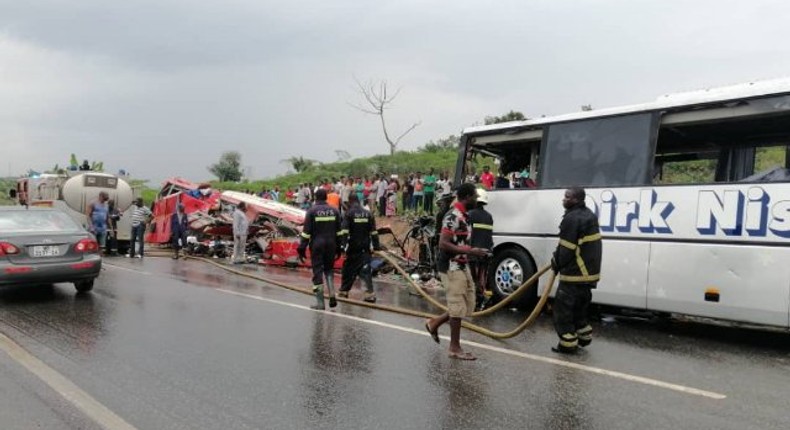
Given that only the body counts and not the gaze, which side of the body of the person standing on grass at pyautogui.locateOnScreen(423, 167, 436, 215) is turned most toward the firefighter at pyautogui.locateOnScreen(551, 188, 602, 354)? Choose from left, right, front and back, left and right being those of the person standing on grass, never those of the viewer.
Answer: front

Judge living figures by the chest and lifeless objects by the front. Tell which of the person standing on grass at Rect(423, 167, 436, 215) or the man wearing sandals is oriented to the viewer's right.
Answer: the man wearing sandals

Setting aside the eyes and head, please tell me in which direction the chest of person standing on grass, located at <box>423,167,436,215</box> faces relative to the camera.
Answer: toward the camera

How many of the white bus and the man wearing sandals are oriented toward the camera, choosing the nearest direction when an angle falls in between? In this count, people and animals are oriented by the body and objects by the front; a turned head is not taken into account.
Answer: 0

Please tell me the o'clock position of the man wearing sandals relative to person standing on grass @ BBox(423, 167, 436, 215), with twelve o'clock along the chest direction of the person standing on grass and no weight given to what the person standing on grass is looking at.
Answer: The man wearing sandals is roughly at 12 o'clock from the person standing on grass.

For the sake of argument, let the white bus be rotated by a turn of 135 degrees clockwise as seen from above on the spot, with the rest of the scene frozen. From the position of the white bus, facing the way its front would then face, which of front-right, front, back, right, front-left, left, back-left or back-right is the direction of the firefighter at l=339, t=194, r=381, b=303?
back

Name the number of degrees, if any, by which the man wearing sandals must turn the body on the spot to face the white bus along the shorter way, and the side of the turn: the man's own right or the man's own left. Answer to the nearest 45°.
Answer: approximately 45° to the man's own left

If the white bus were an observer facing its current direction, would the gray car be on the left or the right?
on its left

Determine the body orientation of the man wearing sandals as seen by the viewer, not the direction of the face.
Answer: to the viewer's right

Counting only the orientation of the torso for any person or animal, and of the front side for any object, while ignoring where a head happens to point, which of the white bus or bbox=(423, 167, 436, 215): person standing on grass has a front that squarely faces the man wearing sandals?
the person standing on grass

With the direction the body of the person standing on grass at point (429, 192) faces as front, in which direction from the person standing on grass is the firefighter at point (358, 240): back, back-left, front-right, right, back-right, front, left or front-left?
front

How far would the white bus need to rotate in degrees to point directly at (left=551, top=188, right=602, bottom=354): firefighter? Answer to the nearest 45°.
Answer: approximately 90° to its left

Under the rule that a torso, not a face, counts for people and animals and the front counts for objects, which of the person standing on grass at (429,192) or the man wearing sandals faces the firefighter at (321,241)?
the person standing on grass

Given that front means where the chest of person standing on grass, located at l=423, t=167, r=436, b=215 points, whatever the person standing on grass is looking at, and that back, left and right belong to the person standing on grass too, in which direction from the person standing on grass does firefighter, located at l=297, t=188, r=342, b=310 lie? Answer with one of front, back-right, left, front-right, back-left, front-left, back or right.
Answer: front

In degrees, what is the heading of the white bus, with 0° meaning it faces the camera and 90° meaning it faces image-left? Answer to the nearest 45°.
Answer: approximately 135°
